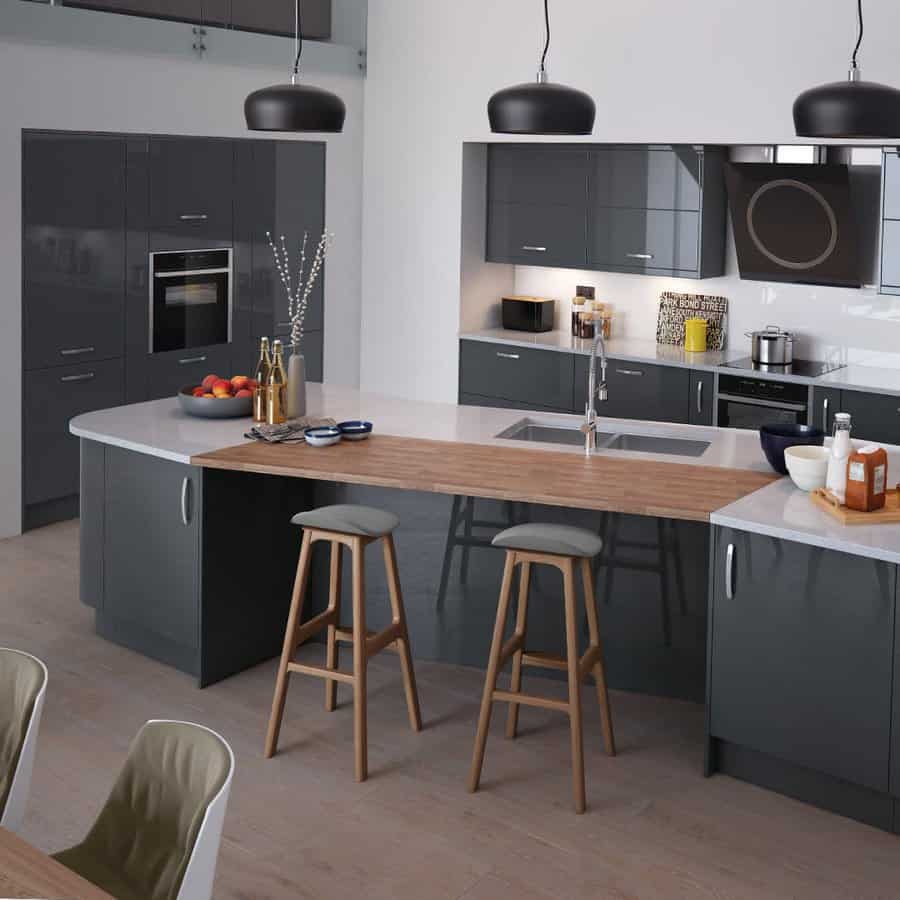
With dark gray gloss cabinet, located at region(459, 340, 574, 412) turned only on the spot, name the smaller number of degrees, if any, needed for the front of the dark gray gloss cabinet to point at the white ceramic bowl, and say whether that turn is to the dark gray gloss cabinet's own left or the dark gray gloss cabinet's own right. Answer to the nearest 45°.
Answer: approximately 45° to the dark gray gloss cabinet's own left

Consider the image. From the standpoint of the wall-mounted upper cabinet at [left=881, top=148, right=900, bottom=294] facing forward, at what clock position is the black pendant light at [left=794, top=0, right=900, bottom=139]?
The black pendant light is roughly at 12 o'clock from the wall-mounted upper cabinet.

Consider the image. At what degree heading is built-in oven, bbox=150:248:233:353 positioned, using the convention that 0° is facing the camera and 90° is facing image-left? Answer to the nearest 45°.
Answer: approximately 315°

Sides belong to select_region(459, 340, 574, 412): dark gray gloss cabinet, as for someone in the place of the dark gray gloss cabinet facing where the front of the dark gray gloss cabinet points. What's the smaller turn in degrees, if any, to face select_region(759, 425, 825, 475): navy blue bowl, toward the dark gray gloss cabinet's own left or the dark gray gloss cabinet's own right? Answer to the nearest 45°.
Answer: approximately 45° to the dark gray gloss cabinet's own left
